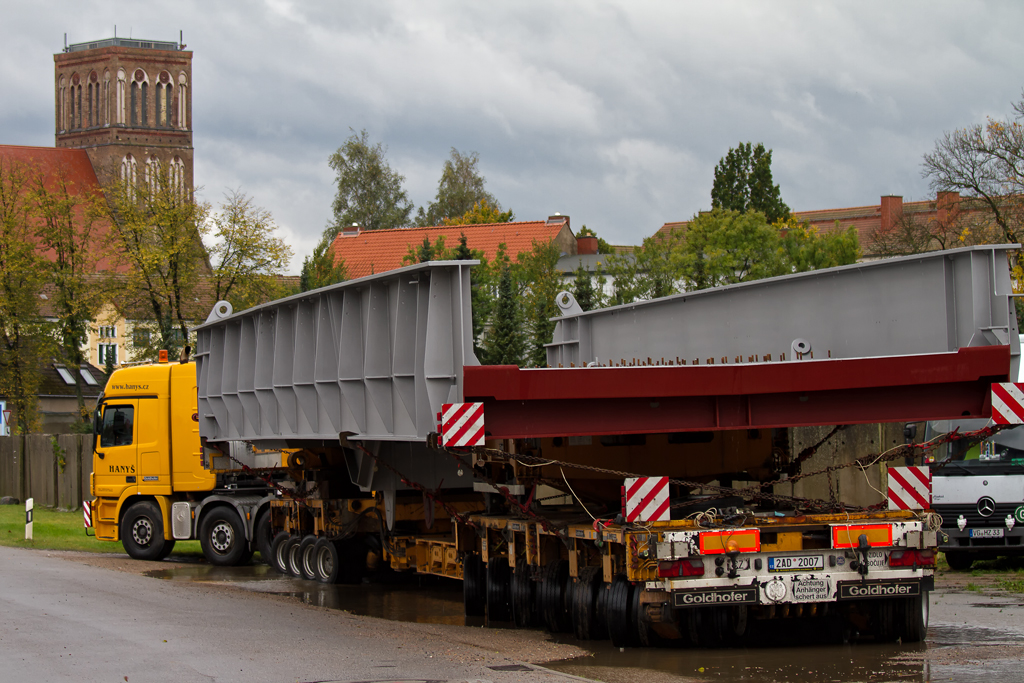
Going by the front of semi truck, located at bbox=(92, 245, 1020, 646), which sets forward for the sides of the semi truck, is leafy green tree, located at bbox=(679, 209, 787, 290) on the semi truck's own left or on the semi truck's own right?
on the semi truck's own right

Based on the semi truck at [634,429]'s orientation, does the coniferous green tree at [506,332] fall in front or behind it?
in front

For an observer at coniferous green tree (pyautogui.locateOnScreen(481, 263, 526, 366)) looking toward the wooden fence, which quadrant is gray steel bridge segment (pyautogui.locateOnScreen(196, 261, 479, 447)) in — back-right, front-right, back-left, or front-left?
front-left

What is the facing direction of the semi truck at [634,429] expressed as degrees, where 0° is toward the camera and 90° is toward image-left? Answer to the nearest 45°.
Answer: approximately 135°

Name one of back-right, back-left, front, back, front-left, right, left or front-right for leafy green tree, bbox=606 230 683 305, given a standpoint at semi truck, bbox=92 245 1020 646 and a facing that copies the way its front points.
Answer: front-right

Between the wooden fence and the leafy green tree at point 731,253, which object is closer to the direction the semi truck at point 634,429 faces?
the wooden fence

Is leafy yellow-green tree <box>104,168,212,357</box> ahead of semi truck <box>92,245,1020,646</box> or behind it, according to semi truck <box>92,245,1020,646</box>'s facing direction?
ahead

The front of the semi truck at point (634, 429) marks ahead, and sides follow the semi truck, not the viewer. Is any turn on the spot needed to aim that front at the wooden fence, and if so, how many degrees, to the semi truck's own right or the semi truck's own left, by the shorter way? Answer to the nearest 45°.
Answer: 0° — it already faces it

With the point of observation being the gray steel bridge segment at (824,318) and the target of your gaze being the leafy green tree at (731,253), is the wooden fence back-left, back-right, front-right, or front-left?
front-left

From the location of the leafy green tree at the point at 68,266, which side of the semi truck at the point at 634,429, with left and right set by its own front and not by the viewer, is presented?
front

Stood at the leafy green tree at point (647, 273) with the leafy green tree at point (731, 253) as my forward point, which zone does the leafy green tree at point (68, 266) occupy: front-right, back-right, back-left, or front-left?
back-right

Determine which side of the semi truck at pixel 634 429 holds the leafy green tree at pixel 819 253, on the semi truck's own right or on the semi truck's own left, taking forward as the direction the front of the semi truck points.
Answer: on the semi truck's own right
